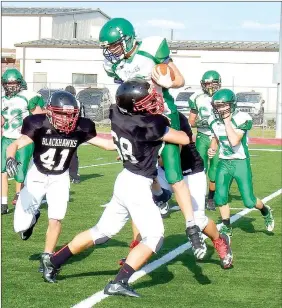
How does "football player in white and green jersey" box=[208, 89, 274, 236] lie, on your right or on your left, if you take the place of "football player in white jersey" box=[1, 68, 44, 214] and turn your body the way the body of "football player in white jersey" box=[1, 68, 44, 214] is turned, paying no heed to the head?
on your left

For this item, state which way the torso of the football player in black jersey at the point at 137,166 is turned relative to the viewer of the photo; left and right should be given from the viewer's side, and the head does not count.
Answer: facing away from the viewer and to the right of the viewer

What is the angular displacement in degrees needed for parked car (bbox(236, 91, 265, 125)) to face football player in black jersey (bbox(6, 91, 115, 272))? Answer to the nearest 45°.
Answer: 0° — it already faces them

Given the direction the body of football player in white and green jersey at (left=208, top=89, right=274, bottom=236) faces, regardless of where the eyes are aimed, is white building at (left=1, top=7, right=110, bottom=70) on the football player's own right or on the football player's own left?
on the football player's own right

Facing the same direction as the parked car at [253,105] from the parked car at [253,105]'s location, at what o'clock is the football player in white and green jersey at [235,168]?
The football player in white and green jersey is roughly at 12 o'clock from the parked car.

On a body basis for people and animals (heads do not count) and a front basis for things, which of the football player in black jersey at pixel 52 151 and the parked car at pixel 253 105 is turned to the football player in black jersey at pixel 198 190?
the parked car

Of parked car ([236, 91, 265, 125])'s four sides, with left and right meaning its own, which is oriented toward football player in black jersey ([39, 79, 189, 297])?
front

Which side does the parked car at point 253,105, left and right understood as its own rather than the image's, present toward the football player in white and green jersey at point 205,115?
front

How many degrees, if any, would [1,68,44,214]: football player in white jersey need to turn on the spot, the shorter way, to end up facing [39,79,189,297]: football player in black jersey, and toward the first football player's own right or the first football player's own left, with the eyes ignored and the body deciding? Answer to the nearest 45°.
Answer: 0° — they already face them
